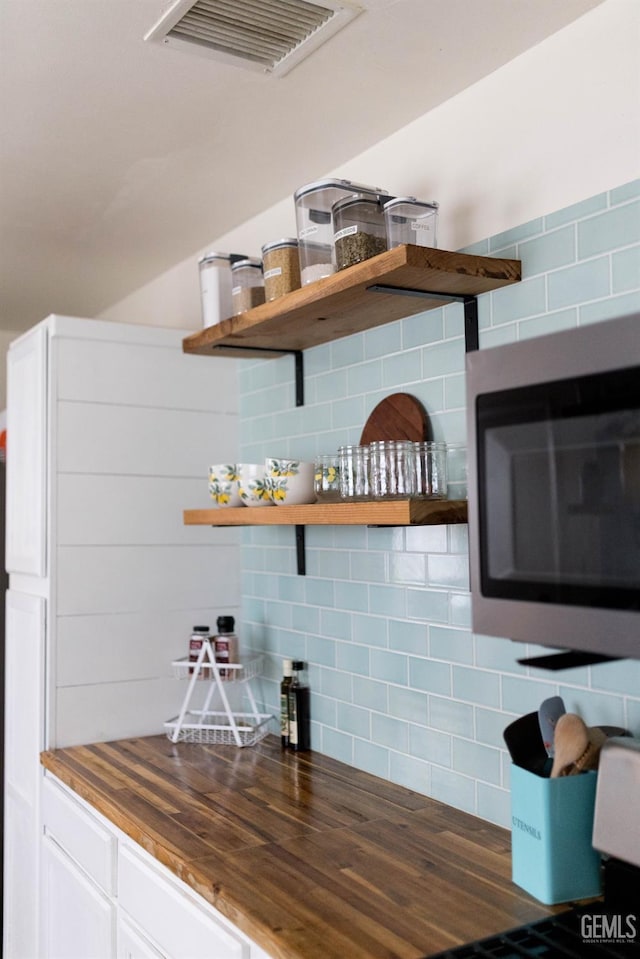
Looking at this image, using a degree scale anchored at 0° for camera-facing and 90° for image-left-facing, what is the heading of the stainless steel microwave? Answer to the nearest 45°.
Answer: approximately 45°

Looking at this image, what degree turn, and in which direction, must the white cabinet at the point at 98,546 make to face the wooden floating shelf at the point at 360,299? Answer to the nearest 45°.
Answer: approximately 135° to its left

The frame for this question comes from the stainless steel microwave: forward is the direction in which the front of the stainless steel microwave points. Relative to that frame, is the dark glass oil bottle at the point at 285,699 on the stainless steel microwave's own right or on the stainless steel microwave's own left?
on the stainless steel microwave's own right

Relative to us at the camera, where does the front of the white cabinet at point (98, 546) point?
facing to the left of the viewer

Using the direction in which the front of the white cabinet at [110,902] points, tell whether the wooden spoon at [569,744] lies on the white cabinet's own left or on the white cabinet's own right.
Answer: on the white cabinet's own left
